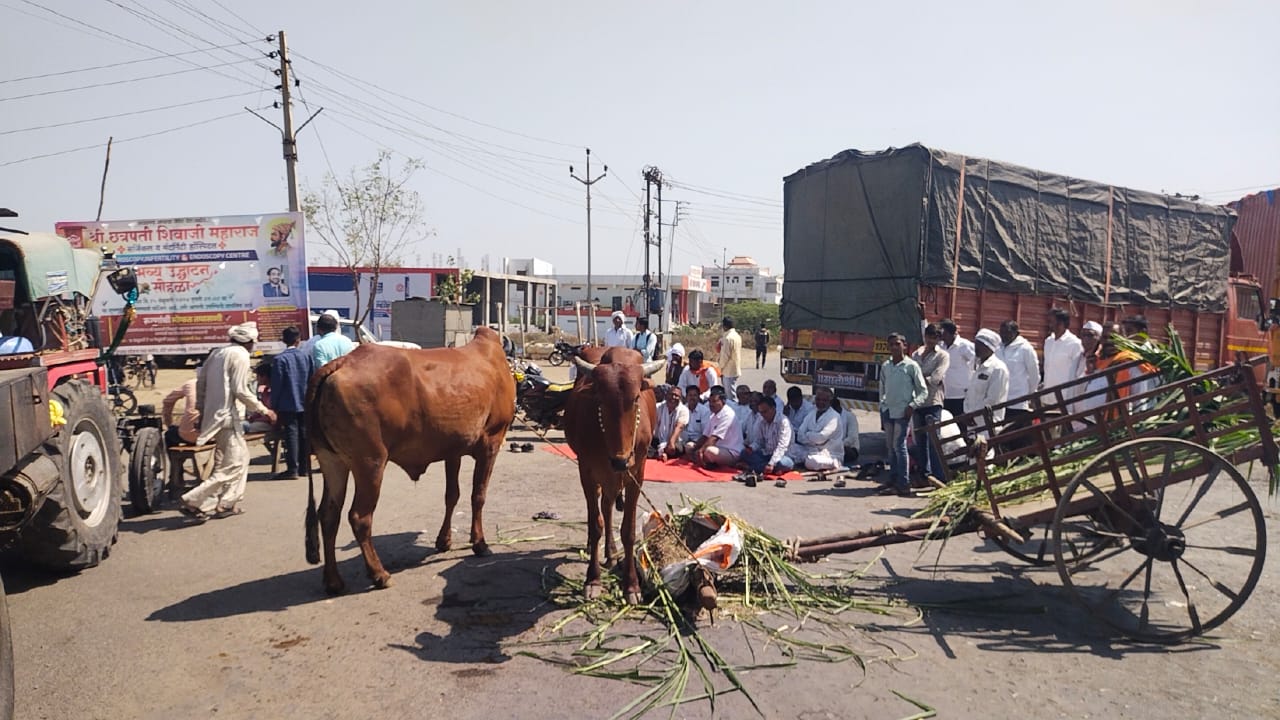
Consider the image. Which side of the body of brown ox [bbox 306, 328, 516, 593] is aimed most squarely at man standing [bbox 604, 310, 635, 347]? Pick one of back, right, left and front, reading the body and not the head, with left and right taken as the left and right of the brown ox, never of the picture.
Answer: front

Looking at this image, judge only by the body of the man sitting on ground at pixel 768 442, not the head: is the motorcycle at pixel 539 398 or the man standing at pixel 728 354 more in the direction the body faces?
the motorcycle

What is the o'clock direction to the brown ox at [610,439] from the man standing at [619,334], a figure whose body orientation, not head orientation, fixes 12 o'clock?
The brown ox is roughly at 12 o'clock from the man standing.

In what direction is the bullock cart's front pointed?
to the viewer's left

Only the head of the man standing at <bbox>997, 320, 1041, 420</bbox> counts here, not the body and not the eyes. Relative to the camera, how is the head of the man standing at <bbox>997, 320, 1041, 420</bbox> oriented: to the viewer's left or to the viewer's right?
to the viewer's left

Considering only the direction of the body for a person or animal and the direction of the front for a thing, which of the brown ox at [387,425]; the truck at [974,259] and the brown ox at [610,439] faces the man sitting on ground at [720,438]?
the brown ox at [387,425]

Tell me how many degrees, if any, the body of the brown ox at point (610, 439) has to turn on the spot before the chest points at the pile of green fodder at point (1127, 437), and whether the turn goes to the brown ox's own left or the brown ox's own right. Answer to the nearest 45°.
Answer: approximately 90° to the brown ox's own left

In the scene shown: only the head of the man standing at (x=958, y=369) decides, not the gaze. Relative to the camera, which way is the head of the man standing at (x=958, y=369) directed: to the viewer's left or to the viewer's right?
to the viewer's left

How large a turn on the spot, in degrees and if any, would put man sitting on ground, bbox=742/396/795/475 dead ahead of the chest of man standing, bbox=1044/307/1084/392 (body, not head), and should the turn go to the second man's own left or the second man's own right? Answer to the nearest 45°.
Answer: approximately 45° to the second man's own right

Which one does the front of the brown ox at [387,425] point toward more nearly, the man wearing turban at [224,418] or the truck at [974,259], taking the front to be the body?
the truck

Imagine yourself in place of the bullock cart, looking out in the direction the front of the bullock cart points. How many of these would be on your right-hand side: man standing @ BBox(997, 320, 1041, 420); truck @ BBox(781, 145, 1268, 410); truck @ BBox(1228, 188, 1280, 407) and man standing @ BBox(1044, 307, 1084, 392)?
4

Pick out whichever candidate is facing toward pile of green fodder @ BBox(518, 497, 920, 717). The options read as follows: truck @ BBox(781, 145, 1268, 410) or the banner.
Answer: the banner

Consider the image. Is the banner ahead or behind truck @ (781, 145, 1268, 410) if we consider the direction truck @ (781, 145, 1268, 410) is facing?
behind
